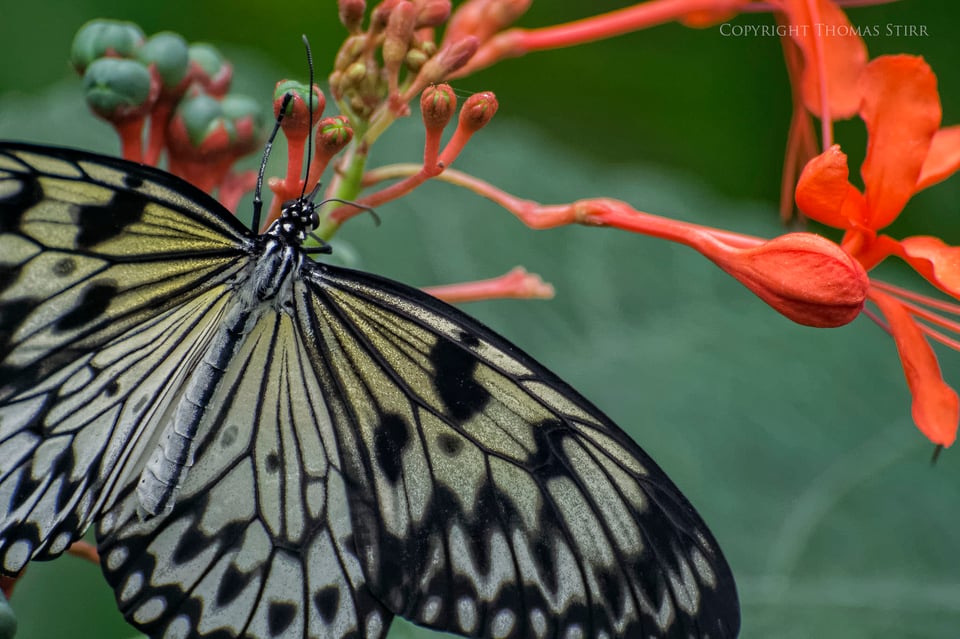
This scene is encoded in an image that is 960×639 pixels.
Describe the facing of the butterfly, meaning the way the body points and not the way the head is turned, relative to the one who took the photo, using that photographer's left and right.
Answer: facing away from the viewer and to the right of the viewer

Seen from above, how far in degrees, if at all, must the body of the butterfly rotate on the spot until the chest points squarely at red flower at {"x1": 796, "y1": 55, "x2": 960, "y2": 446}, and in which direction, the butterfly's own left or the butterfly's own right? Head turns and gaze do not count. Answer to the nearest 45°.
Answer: approximately 45° to the butterfly's own right

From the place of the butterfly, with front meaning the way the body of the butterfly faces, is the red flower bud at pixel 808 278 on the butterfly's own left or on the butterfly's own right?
on the butterfly's own right
